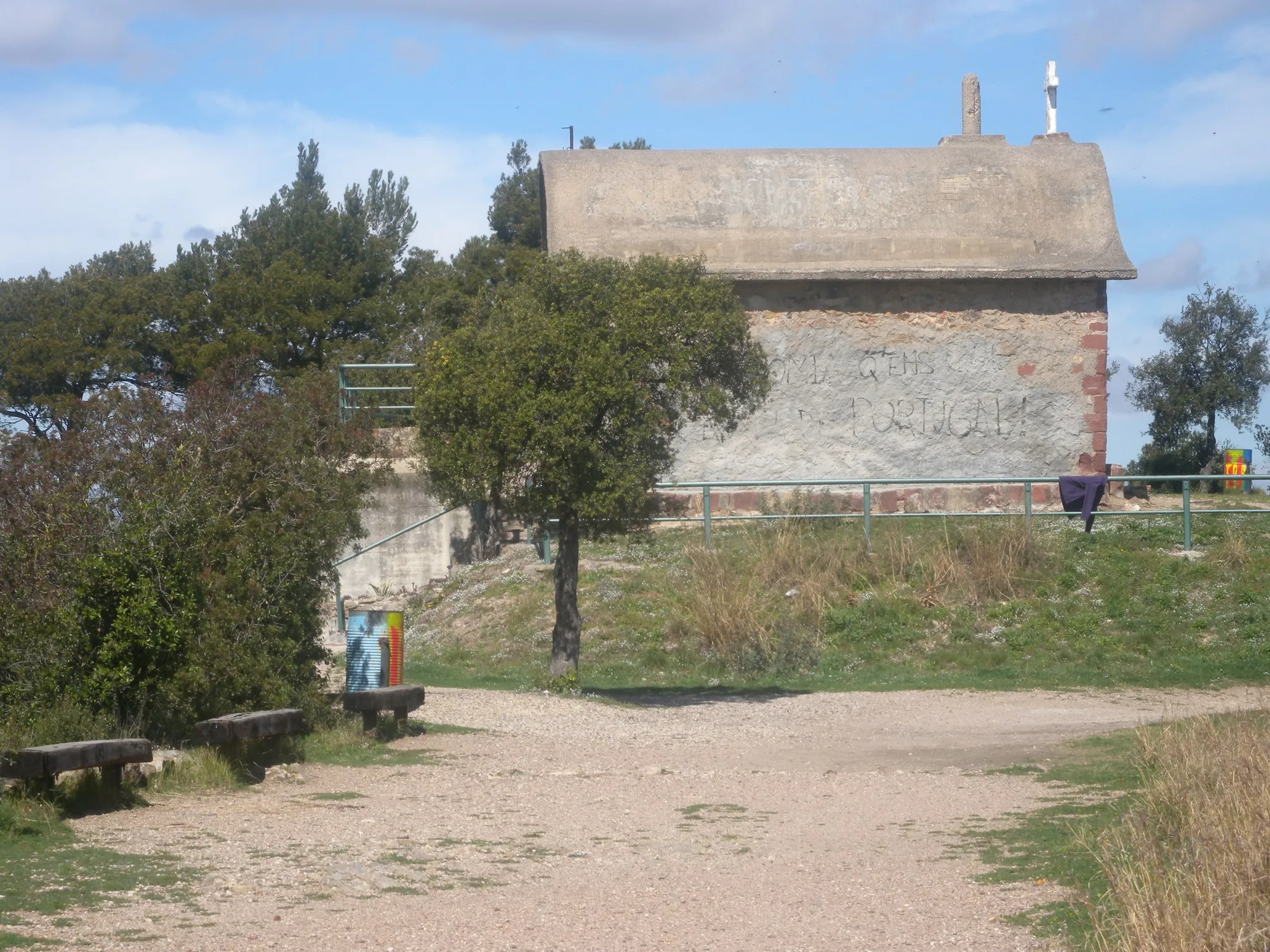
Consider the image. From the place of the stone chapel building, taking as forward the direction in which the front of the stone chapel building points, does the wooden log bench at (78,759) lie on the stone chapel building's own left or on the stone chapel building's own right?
on the stone chapel building's own right

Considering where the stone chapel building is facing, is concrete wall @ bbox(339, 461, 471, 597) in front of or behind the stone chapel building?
behind

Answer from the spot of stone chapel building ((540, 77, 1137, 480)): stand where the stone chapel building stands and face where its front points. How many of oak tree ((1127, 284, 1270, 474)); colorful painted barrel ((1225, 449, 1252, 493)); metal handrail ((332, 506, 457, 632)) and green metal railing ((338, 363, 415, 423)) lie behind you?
2

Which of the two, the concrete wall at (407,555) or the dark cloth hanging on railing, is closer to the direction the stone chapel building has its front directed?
the dark cloth hanging on railing

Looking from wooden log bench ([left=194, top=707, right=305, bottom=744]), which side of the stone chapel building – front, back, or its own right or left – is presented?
right

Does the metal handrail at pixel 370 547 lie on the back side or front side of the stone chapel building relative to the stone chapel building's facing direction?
on the back side
